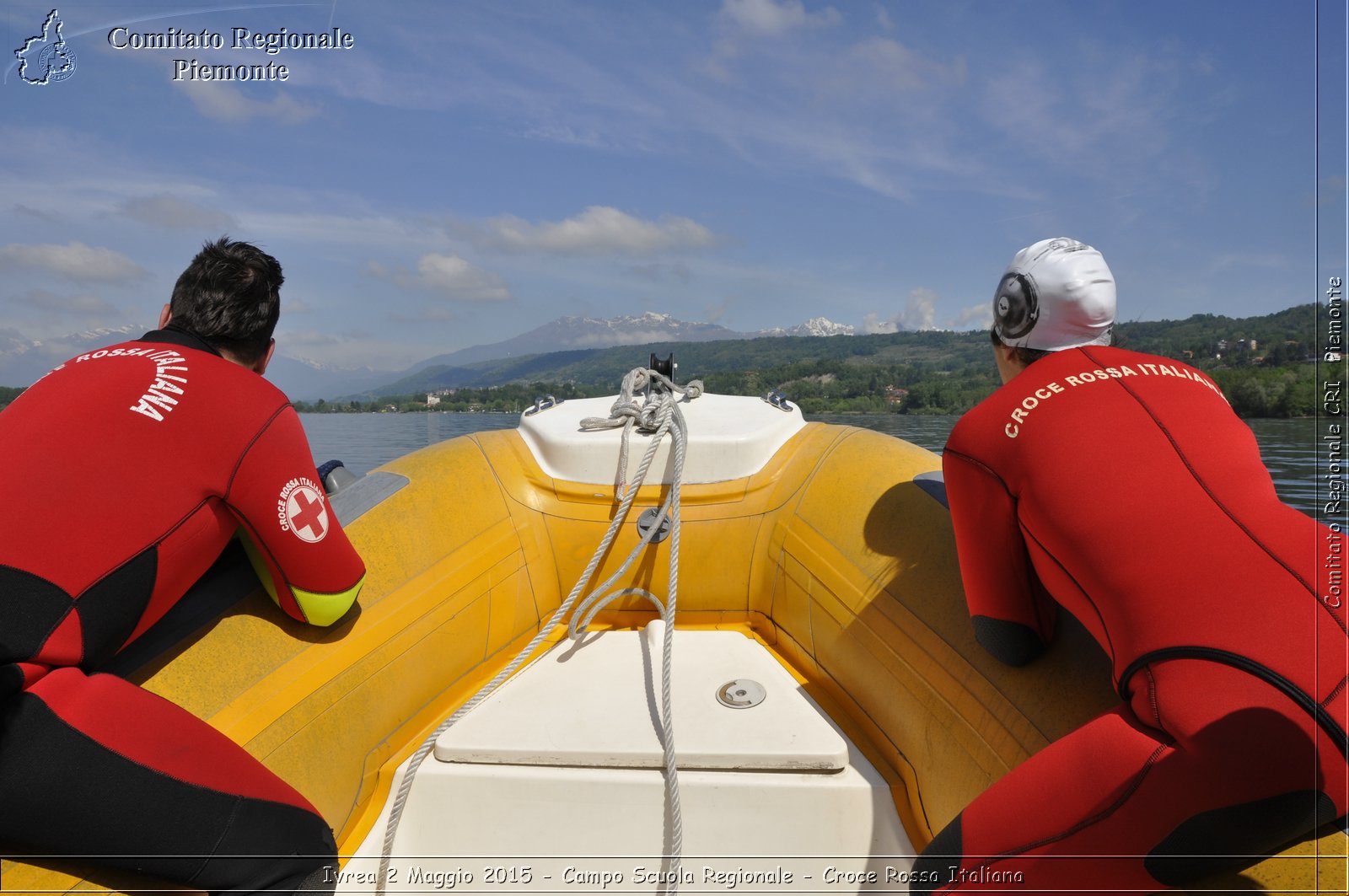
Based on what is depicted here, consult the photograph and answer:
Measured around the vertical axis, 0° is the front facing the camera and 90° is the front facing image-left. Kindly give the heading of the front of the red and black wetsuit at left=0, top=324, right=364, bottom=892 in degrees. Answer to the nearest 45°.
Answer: approximately 225°

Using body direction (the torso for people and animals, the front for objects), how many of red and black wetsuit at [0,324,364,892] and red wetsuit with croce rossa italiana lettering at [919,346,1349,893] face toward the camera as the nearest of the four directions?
0

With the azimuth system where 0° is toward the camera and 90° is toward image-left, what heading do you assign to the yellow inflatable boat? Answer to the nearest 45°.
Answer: approximately 180°

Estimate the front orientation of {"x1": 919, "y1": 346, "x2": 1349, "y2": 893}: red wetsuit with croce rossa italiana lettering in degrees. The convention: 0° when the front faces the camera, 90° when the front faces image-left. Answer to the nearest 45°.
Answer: approximately 135°

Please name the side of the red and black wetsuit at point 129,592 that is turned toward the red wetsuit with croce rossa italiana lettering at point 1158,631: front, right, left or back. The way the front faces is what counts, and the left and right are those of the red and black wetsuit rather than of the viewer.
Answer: right
